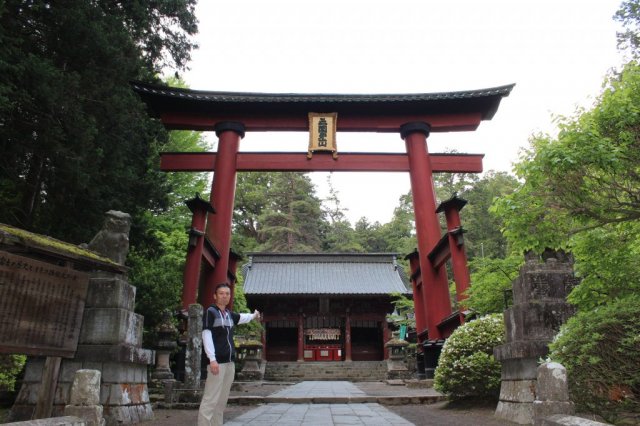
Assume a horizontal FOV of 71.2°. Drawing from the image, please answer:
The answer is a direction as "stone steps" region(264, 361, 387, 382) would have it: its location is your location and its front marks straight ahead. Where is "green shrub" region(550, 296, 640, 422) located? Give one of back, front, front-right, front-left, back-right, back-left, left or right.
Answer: front

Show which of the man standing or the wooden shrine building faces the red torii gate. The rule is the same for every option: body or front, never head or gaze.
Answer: the wooden shrine building

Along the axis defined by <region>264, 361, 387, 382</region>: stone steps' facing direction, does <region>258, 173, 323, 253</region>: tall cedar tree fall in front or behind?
behind

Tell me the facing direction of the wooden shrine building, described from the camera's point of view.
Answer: facing the viewer

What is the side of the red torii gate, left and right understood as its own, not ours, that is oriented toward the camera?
front

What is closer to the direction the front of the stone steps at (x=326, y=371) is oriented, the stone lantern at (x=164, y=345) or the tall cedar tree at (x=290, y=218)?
the stone lantern

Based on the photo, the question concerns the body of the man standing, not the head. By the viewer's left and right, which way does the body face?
facing the viewer and to the right of the viewer

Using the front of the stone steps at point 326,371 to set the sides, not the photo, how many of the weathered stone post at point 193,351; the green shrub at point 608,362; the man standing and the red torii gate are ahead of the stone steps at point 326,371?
4

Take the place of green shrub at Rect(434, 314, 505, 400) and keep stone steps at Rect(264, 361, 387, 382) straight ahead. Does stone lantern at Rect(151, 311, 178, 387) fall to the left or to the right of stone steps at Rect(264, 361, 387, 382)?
left

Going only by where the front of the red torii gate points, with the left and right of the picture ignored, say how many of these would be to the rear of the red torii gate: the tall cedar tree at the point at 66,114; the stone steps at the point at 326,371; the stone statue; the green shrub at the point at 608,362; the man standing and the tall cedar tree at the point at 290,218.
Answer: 2
